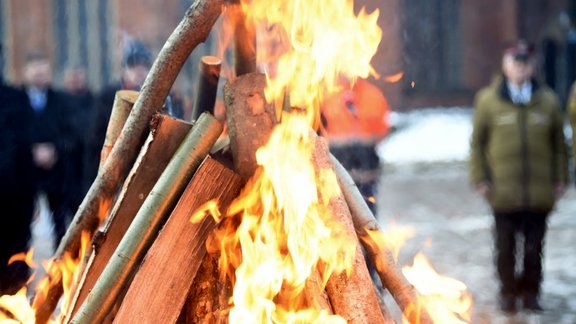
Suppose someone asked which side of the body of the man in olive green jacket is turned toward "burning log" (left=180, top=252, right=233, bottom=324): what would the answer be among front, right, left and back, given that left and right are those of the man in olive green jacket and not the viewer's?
front

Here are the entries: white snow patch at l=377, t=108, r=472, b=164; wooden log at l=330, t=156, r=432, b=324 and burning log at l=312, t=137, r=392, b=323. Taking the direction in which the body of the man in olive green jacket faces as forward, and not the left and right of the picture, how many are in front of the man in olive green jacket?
2

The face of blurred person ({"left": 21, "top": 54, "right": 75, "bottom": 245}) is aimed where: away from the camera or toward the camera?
toward the camera

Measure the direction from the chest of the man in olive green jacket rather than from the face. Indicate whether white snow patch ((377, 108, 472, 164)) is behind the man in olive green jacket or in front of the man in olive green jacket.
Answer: behind

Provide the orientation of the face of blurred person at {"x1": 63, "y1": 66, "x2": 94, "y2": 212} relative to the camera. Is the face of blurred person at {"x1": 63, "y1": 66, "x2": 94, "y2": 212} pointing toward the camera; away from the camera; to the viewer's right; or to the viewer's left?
toward the camera

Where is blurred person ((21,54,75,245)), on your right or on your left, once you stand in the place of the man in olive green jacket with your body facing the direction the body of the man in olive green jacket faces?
on your right

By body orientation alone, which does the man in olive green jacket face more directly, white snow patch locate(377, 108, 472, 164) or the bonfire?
the bonfire

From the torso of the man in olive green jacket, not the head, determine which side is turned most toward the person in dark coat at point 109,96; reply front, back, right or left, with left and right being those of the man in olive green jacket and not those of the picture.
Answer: right

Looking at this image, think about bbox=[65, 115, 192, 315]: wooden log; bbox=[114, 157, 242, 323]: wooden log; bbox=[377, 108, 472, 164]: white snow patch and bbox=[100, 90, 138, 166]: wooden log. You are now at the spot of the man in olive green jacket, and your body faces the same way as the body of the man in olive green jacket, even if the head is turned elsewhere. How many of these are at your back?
1

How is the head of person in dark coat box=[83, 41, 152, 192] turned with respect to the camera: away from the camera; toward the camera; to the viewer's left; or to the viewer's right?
toward the camera

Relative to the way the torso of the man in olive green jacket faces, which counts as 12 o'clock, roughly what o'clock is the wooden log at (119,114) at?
The wooden log is roughly at 1 o'clock from the man in olive green jacket.

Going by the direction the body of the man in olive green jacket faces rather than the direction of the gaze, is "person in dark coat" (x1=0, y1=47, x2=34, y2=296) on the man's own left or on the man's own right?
on the man's own right

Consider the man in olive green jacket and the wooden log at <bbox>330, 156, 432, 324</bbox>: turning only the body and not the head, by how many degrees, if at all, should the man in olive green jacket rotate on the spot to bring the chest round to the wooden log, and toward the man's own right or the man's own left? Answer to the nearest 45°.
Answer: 0° — they already face it

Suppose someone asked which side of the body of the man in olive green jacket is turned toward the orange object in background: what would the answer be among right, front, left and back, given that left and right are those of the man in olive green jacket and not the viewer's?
right

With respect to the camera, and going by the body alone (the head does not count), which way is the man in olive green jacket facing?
toward the camera
